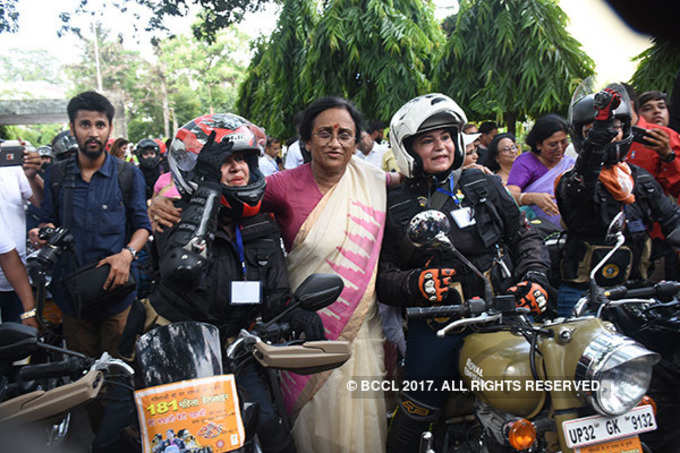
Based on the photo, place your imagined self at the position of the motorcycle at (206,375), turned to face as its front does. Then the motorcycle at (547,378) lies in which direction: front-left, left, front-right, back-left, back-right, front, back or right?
back-left

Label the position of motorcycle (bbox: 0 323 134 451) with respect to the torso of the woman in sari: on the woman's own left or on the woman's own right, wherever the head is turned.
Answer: on the woman's own right

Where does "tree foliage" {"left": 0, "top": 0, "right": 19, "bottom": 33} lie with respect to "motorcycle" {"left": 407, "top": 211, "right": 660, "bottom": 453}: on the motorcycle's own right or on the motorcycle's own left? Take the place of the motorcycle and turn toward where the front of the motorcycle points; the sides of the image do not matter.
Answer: on the motorcycle's own right

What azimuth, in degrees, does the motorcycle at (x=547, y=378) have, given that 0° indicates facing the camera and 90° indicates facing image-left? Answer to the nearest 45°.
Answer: approximately 315°

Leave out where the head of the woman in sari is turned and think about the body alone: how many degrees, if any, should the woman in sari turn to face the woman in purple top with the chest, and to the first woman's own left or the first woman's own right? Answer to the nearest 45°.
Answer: approximately 135° to the first woman's own left

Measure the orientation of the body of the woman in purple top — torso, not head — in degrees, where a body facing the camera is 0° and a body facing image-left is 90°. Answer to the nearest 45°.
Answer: approximately 315°

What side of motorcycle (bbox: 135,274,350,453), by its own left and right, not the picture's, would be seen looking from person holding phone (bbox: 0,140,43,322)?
right
